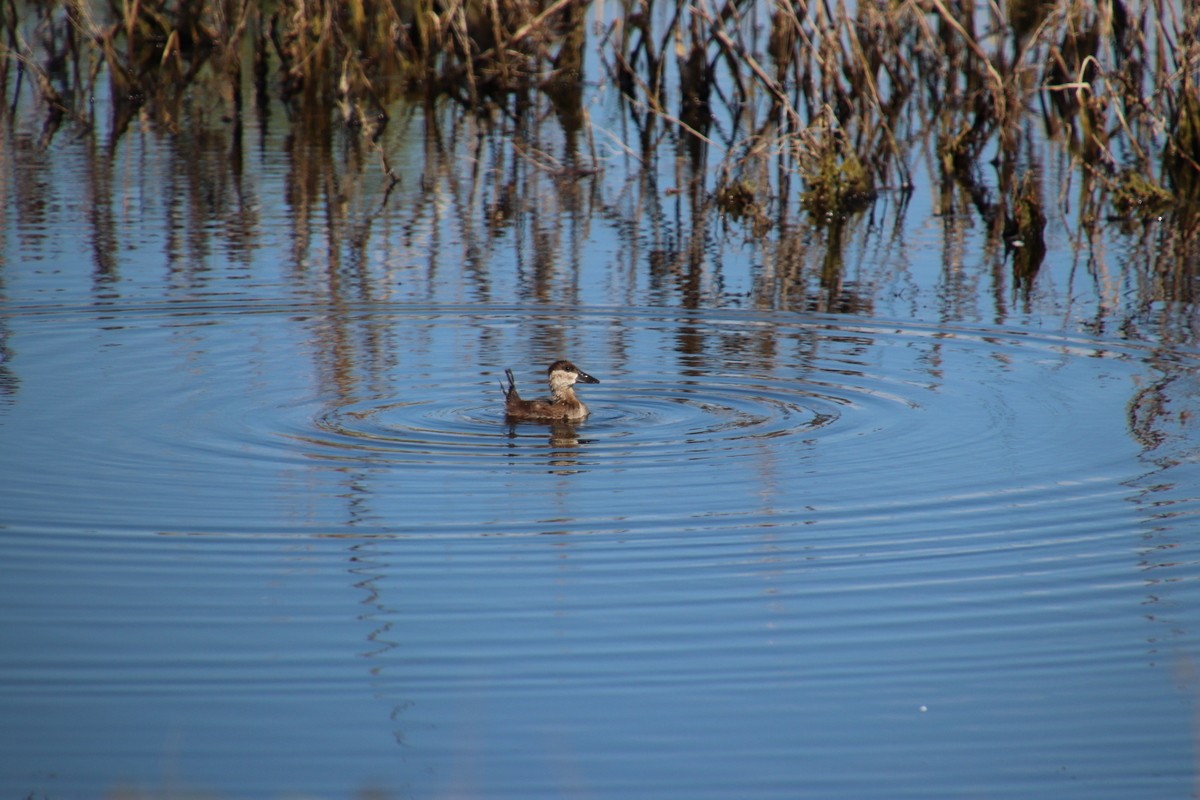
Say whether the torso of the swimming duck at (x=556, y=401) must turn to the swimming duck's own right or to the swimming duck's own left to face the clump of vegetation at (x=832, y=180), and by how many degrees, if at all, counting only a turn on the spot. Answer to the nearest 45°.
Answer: approximately 90° to the swimming duck's own left

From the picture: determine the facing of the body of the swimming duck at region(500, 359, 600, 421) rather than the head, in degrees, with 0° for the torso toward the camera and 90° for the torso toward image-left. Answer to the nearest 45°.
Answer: approximately 270°
